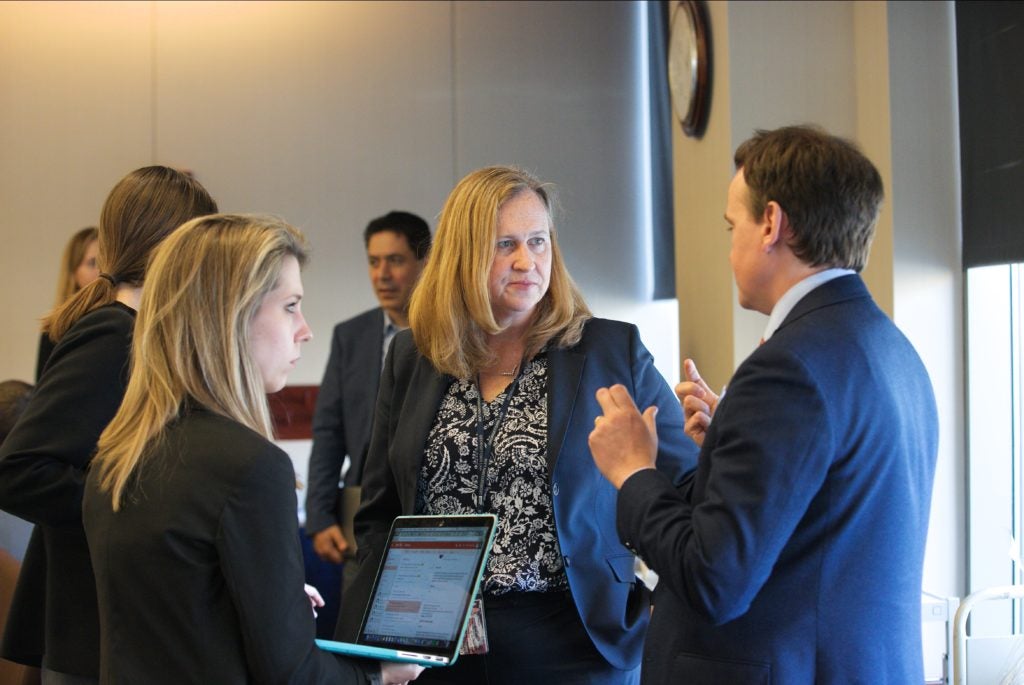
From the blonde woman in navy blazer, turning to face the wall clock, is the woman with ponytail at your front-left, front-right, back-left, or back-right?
back-left

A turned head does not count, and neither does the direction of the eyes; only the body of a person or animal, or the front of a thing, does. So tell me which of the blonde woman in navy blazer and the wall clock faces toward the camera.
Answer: the blonde woman in navy blazer

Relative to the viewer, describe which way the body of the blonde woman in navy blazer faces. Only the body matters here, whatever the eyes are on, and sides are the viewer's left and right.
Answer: facing the viewer

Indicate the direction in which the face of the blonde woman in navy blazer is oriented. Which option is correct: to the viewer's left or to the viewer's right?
to the viewer's right

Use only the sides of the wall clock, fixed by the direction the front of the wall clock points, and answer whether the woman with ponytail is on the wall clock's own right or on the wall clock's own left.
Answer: on the wall clock's own left

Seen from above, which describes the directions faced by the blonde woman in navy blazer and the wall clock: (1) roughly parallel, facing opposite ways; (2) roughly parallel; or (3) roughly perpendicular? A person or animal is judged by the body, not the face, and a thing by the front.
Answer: roughly perpendicular

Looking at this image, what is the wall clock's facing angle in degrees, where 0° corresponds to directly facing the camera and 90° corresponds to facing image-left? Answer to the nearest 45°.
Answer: approximately 90°

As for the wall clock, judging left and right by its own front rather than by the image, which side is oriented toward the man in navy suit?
left
